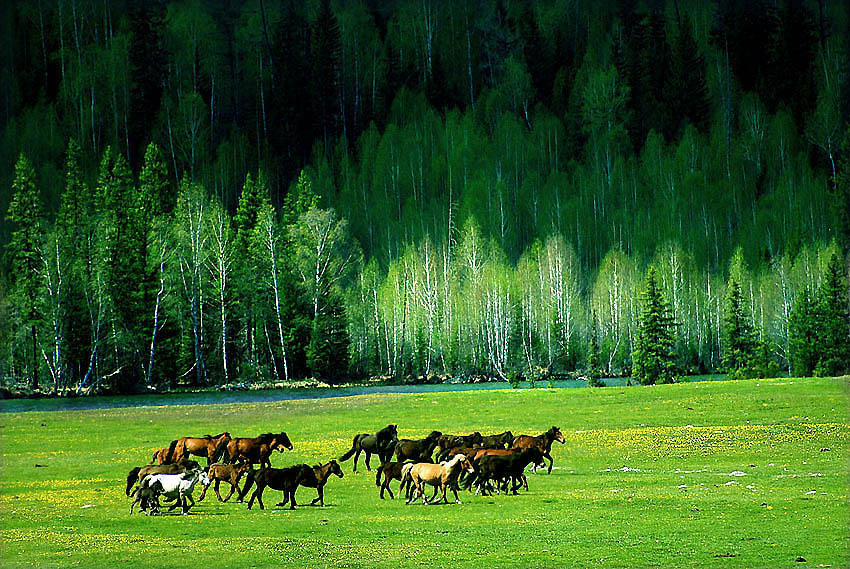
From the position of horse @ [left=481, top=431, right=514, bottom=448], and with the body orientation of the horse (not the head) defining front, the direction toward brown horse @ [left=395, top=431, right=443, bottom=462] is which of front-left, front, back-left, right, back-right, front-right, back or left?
back-right

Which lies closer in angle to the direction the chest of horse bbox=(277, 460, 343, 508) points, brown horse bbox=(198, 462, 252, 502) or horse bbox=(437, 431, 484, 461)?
the horse

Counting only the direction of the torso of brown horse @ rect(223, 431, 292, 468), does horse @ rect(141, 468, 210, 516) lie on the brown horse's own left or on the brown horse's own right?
on the brown horse's own right

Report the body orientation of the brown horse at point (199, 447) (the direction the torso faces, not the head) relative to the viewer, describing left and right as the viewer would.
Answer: facing to the right of the viewer

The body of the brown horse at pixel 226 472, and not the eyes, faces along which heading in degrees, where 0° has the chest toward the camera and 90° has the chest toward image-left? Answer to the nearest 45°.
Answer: approximately 270°

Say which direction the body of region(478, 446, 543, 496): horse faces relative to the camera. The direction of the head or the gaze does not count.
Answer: to the viewer's right

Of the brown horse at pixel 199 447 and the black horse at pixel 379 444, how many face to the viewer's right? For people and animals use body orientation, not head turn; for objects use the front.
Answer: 2

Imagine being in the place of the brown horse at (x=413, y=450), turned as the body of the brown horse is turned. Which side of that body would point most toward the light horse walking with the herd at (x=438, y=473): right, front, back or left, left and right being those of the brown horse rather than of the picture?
right

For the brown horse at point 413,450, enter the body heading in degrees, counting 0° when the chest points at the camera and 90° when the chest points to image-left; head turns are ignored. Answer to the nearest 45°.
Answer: approximately 270°

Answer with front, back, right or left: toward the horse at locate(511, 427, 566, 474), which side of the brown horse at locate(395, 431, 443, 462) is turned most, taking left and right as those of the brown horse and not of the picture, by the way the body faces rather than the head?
front

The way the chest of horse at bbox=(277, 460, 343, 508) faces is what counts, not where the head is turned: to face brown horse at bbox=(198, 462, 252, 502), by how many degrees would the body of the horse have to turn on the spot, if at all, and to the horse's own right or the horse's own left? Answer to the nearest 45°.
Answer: approximately 135° to the horse's own left

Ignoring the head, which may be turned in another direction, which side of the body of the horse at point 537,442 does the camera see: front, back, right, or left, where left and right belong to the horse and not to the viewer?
right

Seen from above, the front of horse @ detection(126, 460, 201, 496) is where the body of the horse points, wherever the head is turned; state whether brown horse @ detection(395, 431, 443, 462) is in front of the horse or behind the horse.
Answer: in front

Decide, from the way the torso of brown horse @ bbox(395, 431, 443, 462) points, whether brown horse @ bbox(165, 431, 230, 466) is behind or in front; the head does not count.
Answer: behind

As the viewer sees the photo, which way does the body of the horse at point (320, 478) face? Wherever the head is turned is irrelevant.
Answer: to the viewer's right
